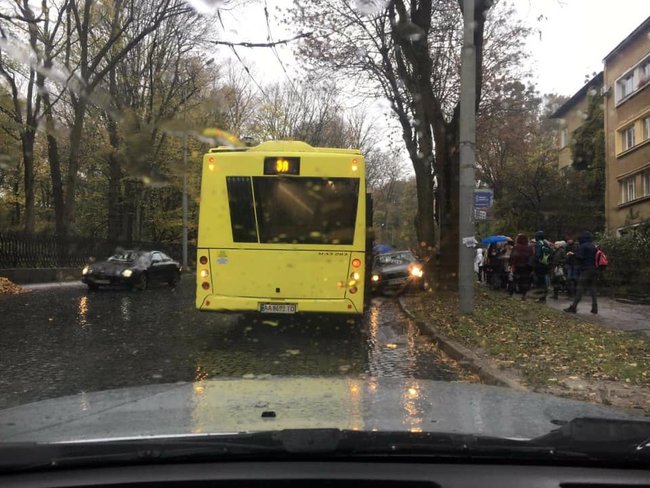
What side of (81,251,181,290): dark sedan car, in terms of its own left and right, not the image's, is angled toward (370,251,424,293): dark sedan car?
left

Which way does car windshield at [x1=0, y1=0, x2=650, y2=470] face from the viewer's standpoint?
away from the camera

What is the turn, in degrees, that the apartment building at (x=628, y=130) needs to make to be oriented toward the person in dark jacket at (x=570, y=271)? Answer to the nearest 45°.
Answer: approximately 45° to its left

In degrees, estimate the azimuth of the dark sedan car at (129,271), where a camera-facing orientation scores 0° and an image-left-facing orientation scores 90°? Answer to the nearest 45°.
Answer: approximately 45°

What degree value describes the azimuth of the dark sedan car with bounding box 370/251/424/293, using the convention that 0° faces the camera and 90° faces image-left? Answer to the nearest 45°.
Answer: approximately 0°

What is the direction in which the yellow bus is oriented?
away from the camera

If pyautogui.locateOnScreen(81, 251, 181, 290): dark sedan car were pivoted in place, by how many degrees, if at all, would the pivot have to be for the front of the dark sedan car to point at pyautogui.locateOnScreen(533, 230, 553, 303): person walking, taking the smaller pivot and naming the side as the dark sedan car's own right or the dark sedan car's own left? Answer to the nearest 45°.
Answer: approximately 90° to the dark sedan car's own left

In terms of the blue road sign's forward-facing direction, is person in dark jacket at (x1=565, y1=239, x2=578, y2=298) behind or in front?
behind
